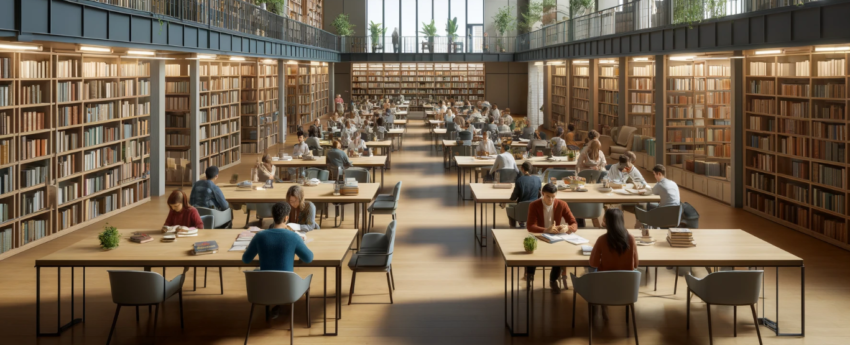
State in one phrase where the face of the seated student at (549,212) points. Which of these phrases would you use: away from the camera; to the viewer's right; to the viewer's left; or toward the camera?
toward the camera

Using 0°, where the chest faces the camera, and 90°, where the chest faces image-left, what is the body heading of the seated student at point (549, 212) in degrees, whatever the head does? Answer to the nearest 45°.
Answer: approximately 0°

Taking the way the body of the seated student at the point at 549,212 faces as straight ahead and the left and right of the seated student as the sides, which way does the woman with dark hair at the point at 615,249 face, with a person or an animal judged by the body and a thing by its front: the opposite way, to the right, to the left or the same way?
the opposite way

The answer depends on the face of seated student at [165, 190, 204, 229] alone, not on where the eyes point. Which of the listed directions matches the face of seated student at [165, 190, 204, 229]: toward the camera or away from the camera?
toward the camera

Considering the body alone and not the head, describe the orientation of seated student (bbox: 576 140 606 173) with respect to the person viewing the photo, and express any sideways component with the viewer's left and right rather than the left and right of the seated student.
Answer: facing away from the viewer

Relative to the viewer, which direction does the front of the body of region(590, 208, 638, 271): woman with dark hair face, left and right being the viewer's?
facing away from the viewer

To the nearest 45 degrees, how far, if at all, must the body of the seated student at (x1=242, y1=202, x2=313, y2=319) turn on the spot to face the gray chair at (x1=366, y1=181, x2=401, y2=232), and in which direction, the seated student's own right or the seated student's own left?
0° — they already face it

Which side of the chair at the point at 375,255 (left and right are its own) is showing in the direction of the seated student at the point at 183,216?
front

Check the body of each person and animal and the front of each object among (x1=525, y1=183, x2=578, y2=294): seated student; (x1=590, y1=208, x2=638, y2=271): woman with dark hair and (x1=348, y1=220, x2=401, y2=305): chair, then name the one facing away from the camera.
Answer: the woman with dark hair

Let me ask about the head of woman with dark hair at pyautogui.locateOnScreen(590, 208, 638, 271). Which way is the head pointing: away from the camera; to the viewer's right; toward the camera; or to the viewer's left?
away from the camera

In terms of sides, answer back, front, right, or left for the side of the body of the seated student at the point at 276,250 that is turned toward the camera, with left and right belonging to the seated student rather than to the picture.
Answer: back

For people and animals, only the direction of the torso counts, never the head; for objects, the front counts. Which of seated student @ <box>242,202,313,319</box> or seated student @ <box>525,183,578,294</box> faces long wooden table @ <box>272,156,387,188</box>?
seated student @ <box>242,202,313,319</box>
